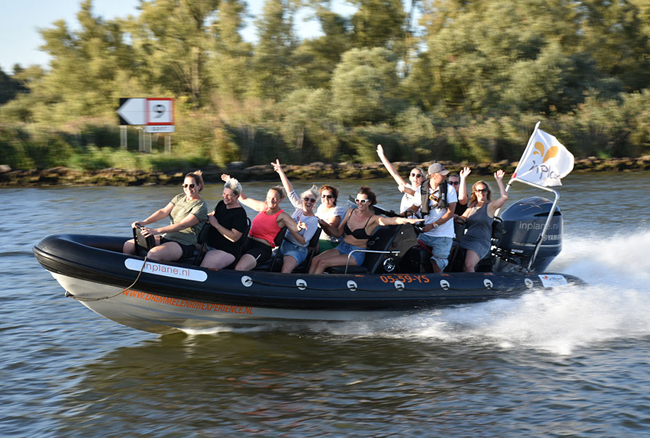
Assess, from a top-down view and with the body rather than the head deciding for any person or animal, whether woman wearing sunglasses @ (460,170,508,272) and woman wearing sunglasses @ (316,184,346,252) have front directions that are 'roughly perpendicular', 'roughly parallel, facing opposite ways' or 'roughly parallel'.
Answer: roughly parallel

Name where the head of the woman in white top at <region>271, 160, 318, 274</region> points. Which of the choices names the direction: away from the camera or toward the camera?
toward the camera

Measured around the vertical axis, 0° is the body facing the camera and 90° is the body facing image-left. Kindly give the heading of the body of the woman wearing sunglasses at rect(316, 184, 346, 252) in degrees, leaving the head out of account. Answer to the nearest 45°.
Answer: approximately 45°

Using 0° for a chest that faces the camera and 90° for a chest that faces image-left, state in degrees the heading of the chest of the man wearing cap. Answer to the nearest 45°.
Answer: approximately 45°

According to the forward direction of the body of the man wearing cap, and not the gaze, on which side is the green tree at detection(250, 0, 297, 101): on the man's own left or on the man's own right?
on the man's own right

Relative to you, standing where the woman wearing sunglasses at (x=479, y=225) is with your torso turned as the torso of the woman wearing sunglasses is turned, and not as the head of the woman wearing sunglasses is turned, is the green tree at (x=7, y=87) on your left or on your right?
on your right

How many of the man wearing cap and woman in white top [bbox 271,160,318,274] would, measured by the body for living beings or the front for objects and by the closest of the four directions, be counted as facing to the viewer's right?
0

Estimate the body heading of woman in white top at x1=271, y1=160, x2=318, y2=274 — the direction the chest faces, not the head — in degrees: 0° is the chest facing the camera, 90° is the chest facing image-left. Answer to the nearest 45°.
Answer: approximately 45°

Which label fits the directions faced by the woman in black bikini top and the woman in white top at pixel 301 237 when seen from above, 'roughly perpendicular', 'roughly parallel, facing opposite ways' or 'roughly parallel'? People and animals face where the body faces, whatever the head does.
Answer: roughly parallel

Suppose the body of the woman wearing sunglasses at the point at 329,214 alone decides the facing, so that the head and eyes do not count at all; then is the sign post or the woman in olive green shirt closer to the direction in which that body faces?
the woman in olive green shirt

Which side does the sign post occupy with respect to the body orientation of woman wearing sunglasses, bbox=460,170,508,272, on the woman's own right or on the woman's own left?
on the woman's own right

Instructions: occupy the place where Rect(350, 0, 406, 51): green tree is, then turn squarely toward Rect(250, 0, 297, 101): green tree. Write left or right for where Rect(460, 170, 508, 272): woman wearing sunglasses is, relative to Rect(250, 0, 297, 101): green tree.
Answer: left

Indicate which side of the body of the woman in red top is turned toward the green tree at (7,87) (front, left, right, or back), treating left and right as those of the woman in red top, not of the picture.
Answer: right

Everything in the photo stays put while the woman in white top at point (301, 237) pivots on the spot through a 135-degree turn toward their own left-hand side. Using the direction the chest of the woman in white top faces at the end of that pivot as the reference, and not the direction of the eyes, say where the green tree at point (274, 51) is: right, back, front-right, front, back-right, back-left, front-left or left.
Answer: left

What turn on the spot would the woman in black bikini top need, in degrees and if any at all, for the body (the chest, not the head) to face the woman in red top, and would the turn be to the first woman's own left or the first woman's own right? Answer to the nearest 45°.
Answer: approximately 45° to the first woman's own right

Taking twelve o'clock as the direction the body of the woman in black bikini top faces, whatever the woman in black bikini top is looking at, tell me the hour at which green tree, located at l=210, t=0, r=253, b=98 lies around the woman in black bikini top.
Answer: The green tree is roughly at 4 o'clock from the woman in black bikini top.

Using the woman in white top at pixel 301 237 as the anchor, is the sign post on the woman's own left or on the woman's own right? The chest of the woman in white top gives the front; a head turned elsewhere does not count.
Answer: on the woman's own right
